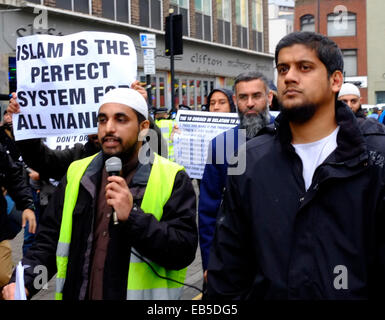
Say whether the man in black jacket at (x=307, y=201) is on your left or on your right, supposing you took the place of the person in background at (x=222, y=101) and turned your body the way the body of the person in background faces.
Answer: on your left

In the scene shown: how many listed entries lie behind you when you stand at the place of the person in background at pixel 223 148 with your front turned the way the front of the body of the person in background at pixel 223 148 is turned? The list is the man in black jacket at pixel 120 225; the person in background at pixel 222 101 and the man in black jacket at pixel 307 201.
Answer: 1

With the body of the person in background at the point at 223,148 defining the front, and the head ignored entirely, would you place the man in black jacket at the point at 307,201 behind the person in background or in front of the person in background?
in front

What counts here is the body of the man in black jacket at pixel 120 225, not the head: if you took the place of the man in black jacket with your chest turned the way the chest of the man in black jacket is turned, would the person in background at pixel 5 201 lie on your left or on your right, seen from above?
on your right

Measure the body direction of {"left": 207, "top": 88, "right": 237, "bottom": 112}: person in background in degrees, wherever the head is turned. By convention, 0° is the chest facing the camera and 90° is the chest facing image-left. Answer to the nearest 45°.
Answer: approximately 45°

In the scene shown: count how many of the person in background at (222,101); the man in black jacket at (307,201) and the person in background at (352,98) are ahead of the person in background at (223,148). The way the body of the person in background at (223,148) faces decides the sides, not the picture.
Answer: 1
